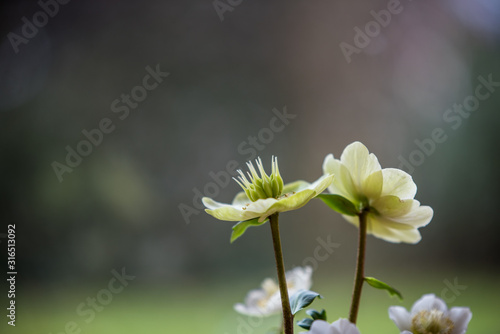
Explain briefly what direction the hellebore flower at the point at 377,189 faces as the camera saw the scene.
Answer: facing away from the viewer and to the right of the viewer
